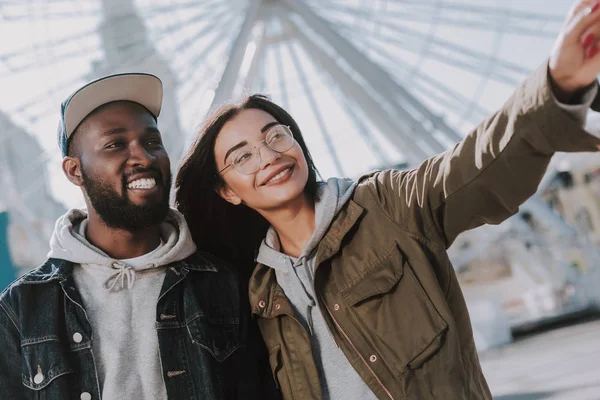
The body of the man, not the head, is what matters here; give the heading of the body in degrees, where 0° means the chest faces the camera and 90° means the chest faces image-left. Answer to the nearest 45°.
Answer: approximately 0°

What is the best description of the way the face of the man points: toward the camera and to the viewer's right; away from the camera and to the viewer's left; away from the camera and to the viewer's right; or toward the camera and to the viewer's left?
toward the camera and to the viewer's right

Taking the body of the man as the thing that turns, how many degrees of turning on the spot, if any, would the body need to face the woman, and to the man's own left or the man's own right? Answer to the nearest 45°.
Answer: approximately 45° to the man's own left
